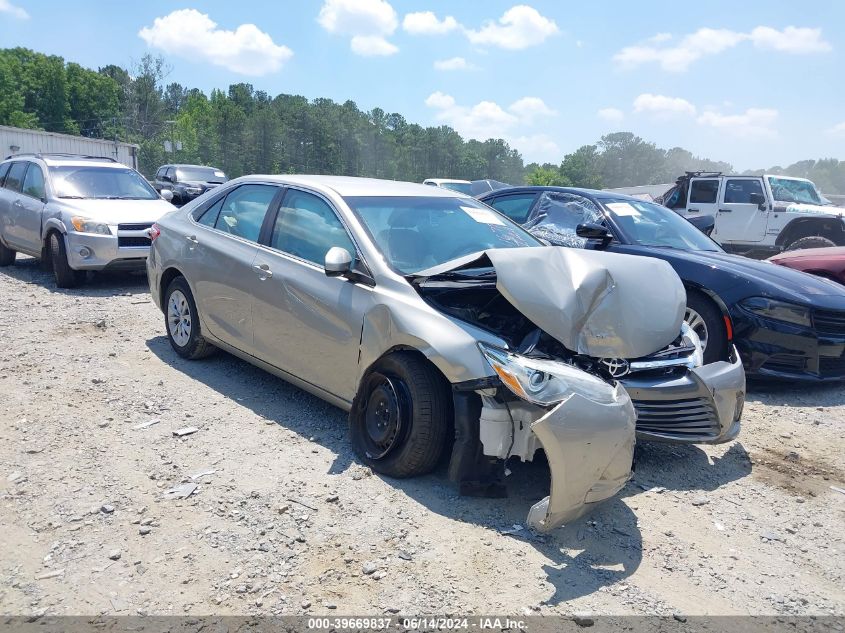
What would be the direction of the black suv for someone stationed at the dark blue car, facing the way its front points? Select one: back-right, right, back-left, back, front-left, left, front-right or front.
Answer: back

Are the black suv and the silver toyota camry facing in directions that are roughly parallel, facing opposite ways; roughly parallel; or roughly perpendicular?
roughly parallel

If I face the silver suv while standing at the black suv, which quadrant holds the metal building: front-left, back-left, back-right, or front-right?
back-right

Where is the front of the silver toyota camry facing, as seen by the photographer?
facing the viewer and to the right of the viewer

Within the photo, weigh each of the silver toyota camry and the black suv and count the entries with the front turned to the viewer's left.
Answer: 0

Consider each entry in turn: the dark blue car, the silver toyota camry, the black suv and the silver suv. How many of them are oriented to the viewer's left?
0

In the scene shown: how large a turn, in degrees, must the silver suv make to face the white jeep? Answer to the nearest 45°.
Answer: approximately 45° to its left

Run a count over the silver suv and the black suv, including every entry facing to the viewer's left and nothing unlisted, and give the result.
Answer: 0

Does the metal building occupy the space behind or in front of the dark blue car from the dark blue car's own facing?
behind

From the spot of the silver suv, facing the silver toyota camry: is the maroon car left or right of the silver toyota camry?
left

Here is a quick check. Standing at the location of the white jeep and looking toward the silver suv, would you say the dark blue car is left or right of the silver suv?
left

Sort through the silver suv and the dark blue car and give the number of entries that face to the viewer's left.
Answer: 0

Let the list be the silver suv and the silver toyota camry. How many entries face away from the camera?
0
